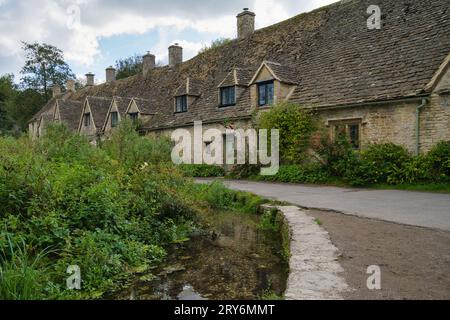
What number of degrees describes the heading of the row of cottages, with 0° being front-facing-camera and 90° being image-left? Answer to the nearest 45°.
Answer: approximately 45°

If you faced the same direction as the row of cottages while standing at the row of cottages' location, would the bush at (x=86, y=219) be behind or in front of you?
in front

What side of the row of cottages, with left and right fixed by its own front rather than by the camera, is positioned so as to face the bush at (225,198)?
front

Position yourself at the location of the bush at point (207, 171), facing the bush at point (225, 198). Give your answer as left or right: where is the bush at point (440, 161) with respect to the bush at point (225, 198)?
left

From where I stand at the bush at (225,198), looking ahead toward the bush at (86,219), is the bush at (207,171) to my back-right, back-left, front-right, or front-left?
back-right
